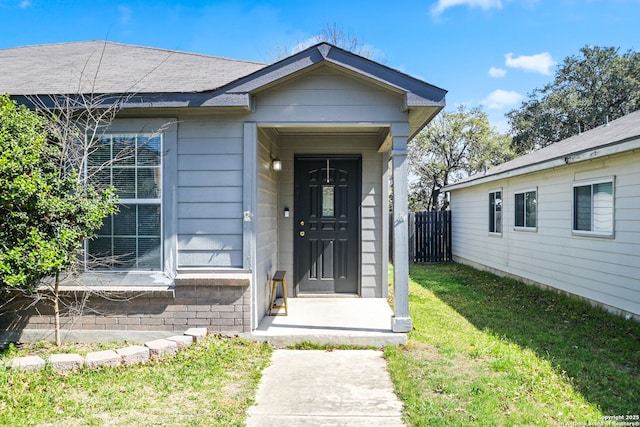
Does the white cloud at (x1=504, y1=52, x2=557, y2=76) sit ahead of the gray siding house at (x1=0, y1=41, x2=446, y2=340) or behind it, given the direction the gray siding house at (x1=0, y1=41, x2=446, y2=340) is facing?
behind

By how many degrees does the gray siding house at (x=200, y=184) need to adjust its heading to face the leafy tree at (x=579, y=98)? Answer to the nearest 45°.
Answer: approximately 135° to its left

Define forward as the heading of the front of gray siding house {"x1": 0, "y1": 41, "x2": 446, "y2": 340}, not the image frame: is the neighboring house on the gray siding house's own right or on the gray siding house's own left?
on the gray siding house's own left

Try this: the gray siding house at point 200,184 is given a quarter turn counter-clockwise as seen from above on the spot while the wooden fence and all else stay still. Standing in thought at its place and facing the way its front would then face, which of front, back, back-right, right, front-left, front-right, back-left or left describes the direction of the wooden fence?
front-left

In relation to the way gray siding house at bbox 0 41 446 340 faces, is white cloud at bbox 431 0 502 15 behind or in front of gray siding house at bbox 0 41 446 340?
behind

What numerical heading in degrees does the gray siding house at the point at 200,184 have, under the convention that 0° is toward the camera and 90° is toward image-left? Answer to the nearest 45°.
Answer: approximately 0°
